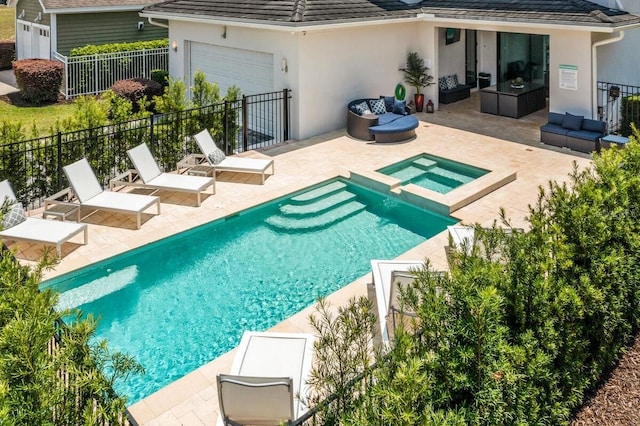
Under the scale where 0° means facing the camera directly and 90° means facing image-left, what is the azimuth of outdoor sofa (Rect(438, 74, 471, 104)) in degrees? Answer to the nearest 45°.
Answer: approximately 315°

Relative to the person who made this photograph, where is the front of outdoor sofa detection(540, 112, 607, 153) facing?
facing the viewer and to the left of the viewer

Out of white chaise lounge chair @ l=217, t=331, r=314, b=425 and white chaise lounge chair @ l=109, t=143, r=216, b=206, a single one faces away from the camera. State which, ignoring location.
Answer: white chaise lounge chair @ l=217, t=331, r=314, b=425

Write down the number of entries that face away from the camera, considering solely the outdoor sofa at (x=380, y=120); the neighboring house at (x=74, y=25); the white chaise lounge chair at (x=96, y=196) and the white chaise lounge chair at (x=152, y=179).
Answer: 0

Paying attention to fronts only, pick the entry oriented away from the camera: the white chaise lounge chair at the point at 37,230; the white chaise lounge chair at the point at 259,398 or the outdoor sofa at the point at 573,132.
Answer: the white chaise lounge chair at the point at 259,398

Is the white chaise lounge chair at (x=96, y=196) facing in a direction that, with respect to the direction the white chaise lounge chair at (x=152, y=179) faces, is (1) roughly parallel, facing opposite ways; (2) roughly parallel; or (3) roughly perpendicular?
roughly parallel

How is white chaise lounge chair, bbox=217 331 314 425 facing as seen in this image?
away from the camera

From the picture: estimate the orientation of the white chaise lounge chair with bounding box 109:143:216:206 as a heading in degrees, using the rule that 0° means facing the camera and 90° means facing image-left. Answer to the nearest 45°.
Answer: approximately 315°
